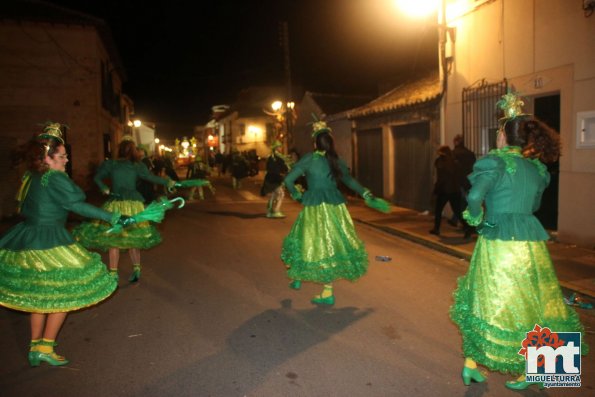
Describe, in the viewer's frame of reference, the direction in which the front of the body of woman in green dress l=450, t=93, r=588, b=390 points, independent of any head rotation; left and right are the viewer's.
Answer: facing away from the viewer and to the left of the viewer

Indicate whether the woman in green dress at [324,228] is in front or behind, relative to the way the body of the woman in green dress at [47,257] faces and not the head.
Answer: in front

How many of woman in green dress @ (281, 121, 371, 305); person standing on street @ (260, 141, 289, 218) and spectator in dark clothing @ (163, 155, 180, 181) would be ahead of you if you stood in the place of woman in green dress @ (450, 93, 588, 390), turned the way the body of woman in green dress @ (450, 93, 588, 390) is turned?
3

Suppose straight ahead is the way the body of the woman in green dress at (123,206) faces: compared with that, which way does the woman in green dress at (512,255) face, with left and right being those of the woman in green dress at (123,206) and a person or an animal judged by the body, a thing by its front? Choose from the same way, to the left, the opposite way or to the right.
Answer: the same way

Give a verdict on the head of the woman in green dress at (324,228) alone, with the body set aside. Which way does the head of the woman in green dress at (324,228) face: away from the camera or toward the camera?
away from the camera

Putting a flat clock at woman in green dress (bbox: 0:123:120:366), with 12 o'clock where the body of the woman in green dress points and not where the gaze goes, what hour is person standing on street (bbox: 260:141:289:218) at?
The person standing on street is roughly at 10 o'clock from the woman in green dress.

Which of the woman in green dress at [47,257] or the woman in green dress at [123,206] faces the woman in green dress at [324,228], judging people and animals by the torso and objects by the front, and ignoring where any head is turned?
the woman in green dress at [47,257]

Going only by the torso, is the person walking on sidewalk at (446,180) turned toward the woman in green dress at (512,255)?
no

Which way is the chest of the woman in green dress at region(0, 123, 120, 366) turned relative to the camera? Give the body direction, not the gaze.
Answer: to the viewer's right

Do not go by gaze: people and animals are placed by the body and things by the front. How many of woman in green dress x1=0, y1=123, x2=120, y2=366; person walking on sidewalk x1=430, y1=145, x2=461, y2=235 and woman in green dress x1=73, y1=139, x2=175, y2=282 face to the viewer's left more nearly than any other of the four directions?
1

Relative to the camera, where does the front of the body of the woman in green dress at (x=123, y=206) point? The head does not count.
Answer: away from the camera

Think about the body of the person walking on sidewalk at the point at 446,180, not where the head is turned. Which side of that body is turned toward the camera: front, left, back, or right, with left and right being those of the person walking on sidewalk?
left

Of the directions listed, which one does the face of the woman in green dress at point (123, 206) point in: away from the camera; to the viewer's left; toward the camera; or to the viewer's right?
away from the camera

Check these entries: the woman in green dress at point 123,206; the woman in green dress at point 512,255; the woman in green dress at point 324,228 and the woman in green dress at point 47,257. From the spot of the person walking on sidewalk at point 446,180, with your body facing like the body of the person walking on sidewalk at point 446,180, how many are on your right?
0

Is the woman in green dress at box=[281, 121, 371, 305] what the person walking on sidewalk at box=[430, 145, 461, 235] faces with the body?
no

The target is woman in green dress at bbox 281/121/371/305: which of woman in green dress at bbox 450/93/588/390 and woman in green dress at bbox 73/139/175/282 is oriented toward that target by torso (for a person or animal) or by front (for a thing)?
woman in green dress at bbox 450/93/588/390
